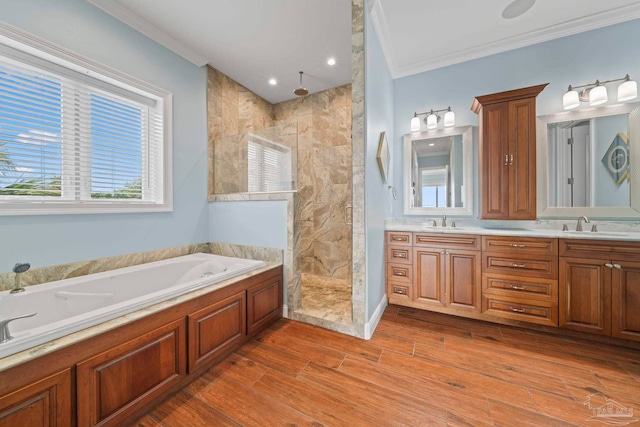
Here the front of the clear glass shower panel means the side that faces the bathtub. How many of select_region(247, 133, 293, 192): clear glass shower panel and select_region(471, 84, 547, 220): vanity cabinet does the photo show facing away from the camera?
0

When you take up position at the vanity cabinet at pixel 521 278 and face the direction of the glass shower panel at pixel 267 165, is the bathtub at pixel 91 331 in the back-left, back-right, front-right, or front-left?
front-left

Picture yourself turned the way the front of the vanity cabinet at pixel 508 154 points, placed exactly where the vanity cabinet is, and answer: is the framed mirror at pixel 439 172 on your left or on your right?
on your right

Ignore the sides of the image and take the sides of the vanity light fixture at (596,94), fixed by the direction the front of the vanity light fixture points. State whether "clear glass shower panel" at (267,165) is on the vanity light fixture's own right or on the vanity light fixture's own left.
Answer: on the vanity light fixture's own right

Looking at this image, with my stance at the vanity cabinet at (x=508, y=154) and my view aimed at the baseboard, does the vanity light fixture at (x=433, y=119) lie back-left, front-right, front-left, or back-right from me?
front-right

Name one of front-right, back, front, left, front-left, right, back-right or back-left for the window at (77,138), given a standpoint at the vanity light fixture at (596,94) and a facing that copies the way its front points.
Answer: right

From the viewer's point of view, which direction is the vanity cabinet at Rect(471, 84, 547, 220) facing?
toward the camera

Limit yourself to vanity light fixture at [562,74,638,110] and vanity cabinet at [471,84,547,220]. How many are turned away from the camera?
0

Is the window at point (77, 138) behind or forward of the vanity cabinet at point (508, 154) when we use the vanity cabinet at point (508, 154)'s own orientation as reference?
forward
